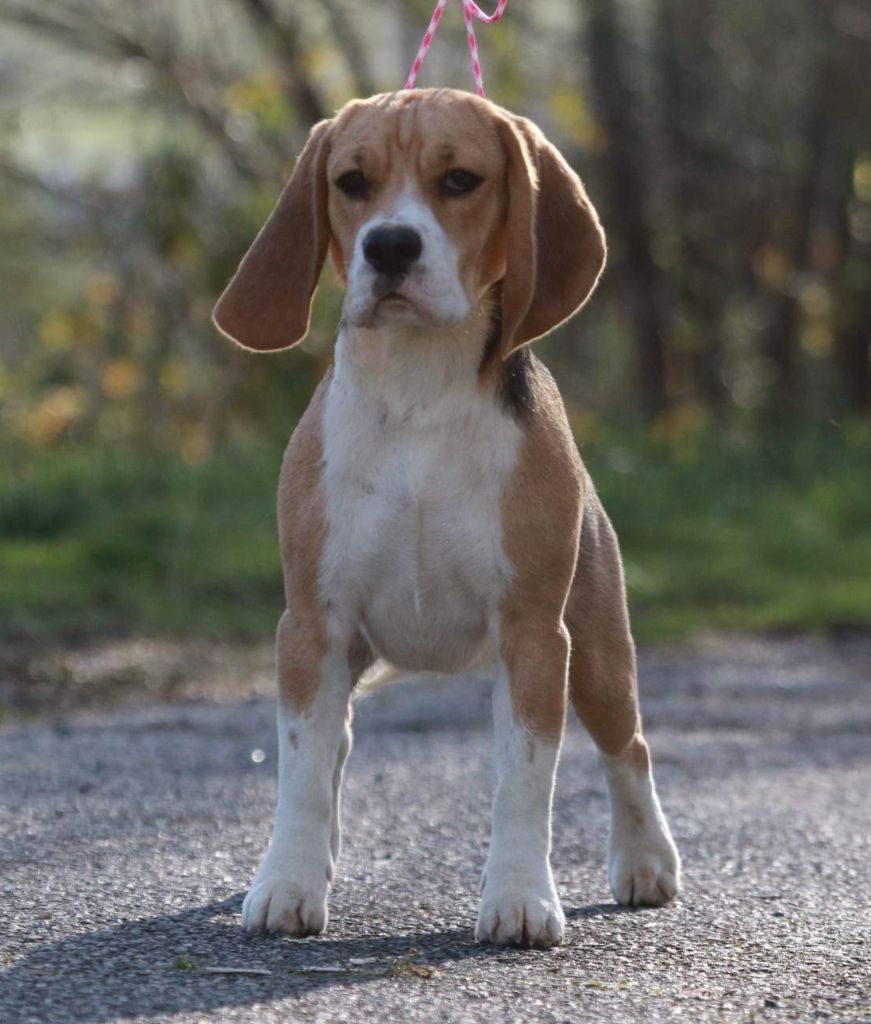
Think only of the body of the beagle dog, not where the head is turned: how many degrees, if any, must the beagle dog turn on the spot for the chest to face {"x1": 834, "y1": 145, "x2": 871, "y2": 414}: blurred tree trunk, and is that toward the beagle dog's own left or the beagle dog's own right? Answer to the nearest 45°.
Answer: approximately 180°

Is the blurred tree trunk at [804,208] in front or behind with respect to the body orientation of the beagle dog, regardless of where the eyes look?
behind

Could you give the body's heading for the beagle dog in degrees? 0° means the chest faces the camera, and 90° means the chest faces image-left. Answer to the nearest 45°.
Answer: approximately 0°

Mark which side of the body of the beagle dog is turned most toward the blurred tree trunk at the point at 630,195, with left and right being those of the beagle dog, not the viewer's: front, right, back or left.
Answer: back

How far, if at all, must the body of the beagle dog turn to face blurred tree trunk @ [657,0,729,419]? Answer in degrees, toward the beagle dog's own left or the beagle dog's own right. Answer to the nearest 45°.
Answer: approximately 180°
